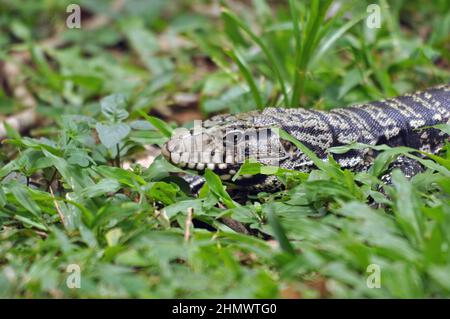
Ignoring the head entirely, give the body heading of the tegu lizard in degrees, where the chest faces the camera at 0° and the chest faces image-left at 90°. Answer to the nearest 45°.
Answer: approximately 90°
